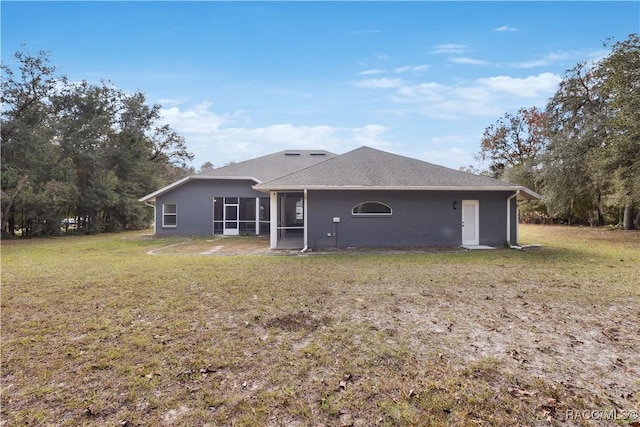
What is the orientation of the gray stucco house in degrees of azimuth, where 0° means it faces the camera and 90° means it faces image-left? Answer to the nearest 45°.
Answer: approximately 180°

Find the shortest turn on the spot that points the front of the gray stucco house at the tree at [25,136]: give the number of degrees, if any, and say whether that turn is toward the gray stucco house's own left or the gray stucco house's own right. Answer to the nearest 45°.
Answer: approximately 90° to the gray stucco house's own left

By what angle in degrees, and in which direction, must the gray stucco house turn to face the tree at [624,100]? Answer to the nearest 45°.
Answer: approximately 90° to its right

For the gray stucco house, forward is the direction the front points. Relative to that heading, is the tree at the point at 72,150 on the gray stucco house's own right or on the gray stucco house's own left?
on the gray stucco house's own left

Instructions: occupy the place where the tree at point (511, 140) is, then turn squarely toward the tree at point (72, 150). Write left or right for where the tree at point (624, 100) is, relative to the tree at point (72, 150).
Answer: left
